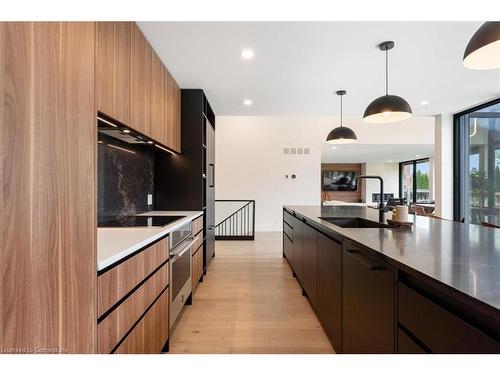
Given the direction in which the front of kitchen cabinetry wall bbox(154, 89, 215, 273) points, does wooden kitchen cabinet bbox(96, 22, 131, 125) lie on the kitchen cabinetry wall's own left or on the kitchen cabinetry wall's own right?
on the kitchen cabinetry wall's own right

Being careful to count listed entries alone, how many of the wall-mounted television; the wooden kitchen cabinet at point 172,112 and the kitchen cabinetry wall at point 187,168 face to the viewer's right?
2

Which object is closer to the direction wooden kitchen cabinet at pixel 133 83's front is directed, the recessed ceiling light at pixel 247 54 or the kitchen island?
the kitchen island

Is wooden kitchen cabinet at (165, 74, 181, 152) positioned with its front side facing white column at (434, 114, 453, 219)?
yes

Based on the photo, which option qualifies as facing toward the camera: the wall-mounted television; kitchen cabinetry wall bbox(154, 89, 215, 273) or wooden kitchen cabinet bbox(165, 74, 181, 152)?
the wall-mounted television

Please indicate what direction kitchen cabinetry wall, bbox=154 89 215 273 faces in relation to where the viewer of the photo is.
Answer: facing to the right of the viewer

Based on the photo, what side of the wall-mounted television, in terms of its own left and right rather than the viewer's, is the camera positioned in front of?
front

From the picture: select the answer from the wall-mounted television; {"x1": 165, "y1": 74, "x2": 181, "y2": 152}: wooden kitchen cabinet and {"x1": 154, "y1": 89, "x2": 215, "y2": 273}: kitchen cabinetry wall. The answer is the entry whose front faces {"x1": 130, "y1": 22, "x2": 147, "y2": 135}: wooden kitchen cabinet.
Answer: the wall-mounted television

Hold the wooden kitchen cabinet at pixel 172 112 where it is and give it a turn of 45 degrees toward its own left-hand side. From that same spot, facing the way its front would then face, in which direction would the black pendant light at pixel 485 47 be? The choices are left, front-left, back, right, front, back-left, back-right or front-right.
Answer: right

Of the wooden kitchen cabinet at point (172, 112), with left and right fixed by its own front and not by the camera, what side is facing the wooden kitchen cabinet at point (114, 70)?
right

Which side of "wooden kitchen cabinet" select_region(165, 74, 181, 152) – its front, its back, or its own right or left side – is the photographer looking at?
right

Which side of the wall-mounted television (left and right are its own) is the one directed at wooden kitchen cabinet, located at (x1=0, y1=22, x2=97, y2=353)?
front

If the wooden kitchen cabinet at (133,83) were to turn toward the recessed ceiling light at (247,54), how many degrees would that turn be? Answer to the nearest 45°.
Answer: approximately 45° to its left
